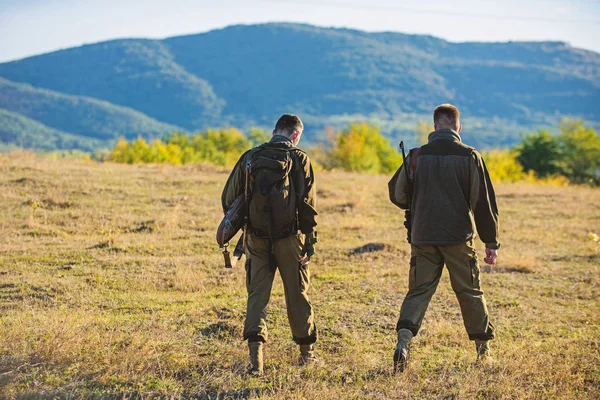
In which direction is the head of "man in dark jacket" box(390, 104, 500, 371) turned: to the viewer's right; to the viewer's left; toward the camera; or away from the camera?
away from the camera

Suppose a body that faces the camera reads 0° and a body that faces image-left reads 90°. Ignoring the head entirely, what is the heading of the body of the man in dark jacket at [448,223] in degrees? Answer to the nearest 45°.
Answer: approximately 180°

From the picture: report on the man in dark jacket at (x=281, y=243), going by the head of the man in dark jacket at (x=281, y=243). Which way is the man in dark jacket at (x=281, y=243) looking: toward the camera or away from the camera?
away from the camera
